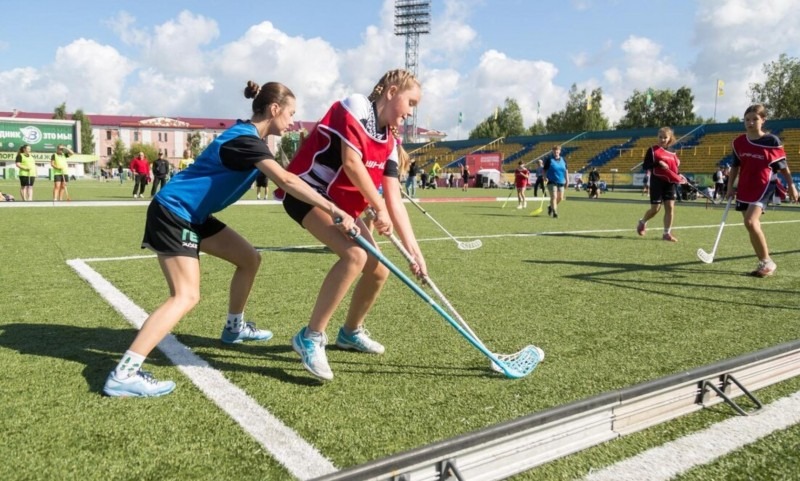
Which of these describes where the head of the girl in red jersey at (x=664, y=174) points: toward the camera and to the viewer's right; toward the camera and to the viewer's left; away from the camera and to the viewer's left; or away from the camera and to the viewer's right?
toward the camera and to the viewer's left

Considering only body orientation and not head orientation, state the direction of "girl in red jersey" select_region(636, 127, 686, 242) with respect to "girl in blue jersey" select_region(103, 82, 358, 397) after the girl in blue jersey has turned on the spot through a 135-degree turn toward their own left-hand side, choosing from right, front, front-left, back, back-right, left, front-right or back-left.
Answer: right

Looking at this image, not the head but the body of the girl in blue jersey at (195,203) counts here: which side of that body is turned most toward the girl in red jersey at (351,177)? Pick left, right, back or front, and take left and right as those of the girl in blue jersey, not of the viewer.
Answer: front

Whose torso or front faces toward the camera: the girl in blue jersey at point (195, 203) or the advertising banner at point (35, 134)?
the advertising banner

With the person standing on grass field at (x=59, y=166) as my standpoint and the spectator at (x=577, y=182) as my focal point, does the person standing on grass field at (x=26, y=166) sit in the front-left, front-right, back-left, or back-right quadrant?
back-left

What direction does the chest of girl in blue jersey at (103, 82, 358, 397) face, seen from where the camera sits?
to the viewer's right

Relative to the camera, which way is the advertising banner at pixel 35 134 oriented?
toward the camera

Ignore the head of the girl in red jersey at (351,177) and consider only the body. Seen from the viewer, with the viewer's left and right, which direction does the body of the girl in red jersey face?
facing the viewer and to the right of the viewer

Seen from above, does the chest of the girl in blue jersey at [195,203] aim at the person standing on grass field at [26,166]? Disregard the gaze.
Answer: no

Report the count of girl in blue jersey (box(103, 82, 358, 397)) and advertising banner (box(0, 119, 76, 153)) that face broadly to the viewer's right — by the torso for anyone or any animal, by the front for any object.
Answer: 1

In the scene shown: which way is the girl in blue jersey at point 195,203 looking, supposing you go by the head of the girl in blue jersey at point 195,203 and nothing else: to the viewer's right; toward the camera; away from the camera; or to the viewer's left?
to the viewer's right

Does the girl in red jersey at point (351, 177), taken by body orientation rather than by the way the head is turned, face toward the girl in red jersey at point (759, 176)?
no

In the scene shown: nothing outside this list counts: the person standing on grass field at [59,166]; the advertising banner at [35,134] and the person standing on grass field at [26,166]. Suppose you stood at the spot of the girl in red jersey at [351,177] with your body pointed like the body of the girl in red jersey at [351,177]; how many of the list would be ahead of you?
0

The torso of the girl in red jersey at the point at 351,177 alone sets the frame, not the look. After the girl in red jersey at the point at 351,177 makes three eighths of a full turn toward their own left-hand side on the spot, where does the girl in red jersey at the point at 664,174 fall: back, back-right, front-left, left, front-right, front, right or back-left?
front-right

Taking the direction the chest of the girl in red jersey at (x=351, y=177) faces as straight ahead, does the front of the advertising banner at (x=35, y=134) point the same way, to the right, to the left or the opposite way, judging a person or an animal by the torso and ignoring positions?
to the right

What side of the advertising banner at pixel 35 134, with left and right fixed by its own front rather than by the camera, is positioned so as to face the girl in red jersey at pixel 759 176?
front
